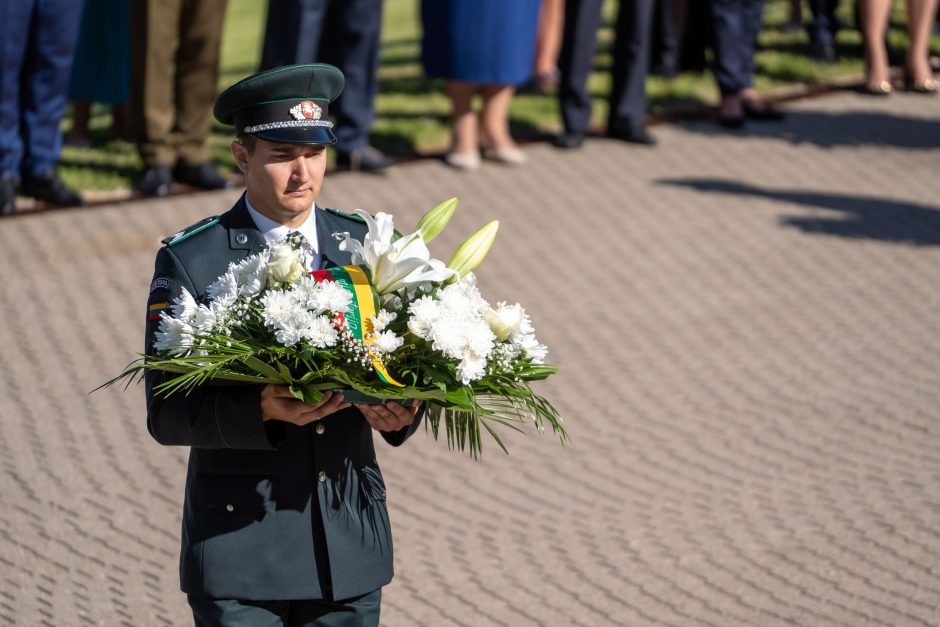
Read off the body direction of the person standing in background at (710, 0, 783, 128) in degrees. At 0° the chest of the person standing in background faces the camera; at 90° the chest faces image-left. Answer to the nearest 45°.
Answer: approximately 315°

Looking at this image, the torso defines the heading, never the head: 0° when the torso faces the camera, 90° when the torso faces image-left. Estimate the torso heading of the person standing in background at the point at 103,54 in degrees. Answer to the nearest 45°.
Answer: approximately 0°

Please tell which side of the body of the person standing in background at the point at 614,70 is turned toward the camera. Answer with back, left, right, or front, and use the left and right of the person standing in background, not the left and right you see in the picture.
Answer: front

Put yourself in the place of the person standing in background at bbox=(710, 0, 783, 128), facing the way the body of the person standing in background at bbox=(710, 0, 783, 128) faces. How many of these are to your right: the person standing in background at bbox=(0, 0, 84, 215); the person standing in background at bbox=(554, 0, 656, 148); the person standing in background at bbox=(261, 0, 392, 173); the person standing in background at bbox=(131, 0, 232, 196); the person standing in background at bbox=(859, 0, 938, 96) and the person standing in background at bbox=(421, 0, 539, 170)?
5

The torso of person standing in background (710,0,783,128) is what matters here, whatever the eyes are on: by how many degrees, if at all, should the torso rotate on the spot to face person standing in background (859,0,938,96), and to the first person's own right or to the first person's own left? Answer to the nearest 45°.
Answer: approximately 90° to the first person's own left

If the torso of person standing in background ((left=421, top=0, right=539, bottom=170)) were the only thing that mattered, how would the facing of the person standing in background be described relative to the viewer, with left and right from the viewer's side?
facing the viewer

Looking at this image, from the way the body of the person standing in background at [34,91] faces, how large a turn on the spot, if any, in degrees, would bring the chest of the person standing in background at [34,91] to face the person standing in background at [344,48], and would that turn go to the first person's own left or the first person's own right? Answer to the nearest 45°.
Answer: approximately 45° to the first person's own left

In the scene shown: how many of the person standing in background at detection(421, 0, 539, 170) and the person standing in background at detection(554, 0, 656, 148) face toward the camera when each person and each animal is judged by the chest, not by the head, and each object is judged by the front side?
2

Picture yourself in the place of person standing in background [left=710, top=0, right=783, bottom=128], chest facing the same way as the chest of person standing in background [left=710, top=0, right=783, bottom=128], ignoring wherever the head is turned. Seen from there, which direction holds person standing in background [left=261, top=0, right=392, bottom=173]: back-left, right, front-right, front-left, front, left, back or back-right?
right

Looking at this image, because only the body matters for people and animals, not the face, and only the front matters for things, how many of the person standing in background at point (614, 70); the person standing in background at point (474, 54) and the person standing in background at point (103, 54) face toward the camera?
3

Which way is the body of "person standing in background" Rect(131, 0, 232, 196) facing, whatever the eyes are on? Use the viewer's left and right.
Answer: facing the viewer and to the right of the viewer

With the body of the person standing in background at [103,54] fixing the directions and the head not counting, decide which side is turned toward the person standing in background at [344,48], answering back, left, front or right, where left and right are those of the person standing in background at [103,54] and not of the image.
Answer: left

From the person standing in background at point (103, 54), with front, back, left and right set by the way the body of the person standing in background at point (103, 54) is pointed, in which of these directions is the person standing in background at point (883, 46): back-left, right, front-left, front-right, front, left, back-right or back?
left

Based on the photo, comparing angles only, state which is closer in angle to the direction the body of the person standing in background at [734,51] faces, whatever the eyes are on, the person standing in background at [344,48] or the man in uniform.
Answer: the man in uniform

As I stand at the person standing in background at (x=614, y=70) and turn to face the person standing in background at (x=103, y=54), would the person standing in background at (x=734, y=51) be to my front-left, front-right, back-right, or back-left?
back-right

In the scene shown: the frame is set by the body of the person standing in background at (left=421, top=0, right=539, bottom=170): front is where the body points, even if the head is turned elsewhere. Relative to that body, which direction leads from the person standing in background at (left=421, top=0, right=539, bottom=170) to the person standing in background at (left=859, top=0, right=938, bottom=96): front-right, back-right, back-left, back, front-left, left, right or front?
back-left

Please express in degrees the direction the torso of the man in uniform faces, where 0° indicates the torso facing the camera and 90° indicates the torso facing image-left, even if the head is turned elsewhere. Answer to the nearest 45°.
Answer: approximately 315°
